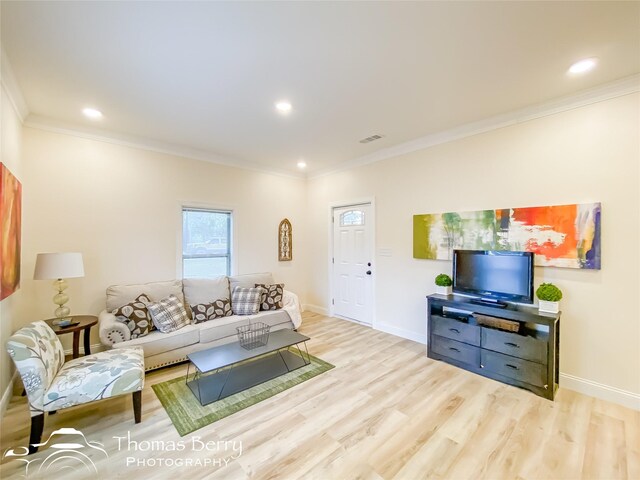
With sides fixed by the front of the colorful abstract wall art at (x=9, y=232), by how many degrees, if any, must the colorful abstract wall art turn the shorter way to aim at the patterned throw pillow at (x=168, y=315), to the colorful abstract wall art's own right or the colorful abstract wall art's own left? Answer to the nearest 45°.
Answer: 0° — it already faces it

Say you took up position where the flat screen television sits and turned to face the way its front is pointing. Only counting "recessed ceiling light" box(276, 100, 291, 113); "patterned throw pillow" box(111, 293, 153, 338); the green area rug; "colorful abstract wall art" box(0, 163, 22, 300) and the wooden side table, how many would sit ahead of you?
5

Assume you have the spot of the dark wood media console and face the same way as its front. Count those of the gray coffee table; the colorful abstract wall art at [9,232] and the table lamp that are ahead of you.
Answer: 3

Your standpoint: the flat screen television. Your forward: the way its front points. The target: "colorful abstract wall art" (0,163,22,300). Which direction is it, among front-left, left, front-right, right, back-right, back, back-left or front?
front

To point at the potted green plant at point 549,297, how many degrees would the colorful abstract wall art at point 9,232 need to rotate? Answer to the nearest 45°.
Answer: approximately 45° to its right

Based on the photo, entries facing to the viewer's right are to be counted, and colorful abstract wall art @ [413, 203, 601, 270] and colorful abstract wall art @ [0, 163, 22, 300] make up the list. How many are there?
1

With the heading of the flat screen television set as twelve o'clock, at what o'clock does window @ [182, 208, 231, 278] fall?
The window is roughly at 1 o'clock from the flat screen television.

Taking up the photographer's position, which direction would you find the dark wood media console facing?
facing the viewer and to the left of the viewer

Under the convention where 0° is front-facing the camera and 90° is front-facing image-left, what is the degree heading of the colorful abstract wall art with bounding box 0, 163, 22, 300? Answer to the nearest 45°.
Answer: approximately 270°

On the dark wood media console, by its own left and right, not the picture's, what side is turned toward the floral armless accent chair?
front

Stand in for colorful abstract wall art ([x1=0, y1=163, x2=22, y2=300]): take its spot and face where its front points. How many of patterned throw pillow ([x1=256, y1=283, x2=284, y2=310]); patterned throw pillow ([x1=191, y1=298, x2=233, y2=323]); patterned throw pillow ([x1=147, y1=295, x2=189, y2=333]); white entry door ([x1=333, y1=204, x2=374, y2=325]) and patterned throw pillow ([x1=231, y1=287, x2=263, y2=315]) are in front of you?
5

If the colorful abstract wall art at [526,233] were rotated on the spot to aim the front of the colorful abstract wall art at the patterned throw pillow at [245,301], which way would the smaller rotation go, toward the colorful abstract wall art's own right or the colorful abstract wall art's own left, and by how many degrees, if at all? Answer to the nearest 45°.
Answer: approximately 45° to the colorful abstract wall art's own right

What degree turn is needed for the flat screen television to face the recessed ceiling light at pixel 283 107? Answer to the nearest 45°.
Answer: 0° — it already faces it
